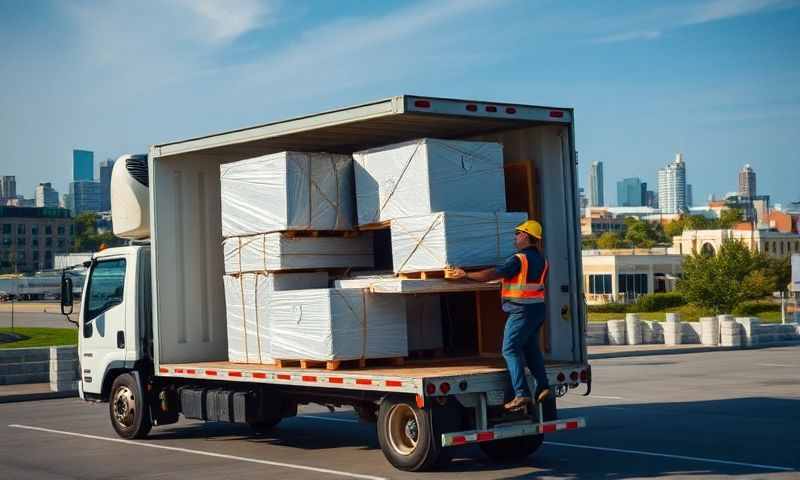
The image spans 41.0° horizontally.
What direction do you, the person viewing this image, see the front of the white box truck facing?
facing away from the viewer and to the left of the viewer

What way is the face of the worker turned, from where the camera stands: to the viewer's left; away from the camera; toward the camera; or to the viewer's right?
to the viewer's left
